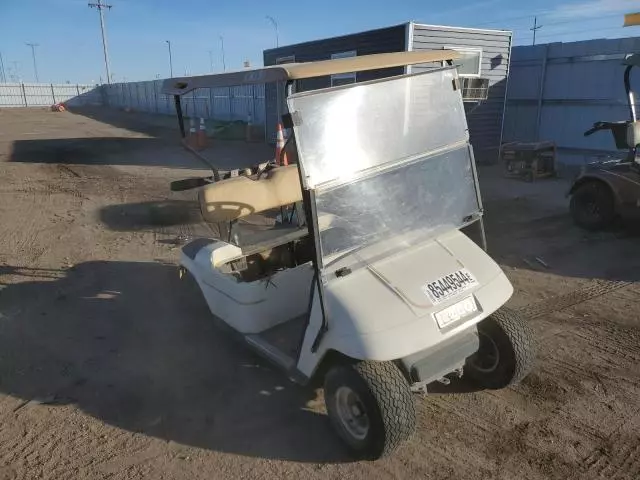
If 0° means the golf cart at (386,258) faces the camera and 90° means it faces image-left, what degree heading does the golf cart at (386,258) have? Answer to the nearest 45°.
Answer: approximately 315°

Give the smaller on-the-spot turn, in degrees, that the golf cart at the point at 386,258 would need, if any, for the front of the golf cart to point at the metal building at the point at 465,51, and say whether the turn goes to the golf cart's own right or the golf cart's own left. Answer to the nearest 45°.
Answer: approximately 135° to the golf cart's own left

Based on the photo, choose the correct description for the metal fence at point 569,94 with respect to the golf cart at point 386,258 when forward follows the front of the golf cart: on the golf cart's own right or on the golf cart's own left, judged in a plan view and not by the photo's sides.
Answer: on the golf cart's own left

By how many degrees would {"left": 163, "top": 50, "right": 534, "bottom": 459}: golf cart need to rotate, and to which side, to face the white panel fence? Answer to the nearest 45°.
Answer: approximately 180°

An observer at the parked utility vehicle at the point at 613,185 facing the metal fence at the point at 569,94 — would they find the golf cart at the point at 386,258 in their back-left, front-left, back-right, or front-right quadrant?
back-left
